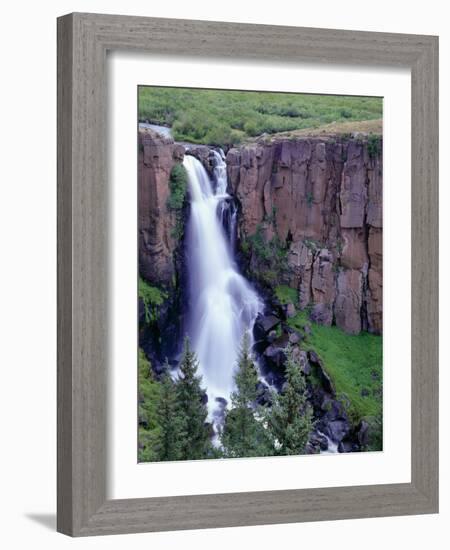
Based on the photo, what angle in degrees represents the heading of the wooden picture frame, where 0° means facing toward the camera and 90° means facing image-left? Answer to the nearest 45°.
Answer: approximately 315°
